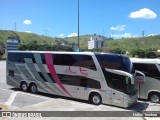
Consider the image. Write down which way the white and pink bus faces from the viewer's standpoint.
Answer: facing the viewer and to the right of the viewer

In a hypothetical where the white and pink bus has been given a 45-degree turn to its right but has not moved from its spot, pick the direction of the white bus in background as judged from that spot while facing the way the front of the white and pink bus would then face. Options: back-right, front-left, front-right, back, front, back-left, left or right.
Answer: left
